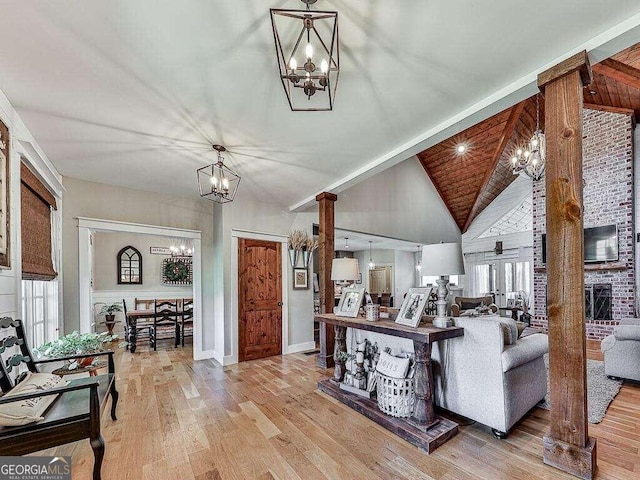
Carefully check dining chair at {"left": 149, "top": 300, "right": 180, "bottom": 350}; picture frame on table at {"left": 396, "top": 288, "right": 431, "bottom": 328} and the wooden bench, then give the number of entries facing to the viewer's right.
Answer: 1

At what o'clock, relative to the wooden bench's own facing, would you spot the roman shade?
The roman shade is roughly at 9 o'clock from the wooden bench.

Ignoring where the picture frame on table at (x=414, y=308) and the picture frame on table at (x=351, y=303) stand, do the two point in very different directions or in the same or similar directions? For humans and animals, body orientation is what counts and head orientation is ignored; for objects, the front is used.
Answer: same or similar directions

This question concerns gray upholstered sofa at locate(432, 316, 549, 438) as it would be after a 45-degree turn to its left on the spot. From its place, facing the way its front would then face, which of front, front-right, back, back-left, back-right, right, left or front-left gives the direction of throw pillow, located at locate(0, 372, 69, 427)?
back-left

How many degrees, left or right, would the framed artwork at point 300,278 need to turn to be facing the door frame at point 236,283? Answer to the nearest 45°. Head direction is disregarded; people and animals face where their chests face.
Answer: approximately 45° to its right

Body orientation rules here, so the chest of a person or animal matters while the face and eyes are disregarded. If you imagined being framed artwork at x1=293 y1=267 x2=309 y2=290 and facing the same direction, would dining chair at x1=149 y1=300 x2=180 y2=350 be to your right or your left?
on your right

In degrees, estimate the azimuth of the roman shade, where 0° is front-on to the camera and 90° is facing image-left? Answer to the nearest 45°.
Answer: approximately 270°

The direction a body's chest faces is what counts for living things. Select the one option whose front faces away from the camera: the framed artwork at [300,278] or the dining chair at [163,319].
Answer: the dining chair

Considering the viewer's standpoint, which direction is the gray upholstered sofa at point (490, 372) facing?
facing away from the viewer and to the right of the viewer

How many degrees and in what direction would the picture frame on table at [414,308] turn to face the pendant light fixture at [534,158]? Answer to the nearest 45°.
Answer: approximately 180°

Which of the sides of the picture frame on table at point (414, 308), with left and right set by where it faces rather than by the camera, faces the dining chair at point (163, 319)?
right

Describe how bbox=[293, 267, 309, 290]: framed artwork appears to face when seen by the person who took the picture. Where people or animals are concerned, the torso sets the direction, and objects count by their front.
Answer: facing the viewer

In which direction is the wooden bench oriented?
to the viewer's right

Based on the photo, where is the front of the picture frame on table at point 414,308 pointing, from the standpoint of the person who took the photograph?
facing the viewer and to the left of the viewer
